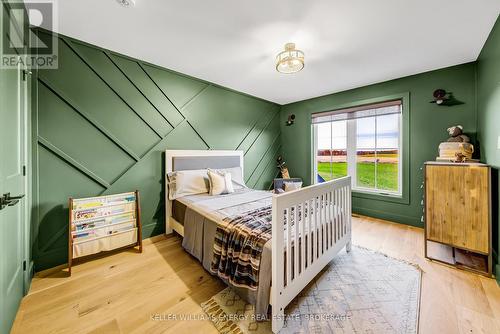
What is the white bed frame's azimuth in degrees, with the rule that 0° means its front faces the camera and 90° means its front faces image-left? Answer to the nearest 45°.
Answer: approximately 315°

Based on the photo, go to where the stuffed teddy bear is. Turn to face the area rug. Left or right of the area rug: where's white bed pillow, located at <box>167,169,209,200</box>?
right

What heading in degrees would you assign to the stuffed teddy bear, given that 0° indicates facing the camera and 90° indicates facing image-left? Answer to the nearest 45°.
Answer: approximately 45°

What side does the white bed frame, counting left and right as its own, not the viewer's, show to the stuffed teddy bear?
left

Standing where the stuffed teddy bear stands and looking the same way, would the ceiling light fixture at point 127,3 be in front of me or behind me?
in front

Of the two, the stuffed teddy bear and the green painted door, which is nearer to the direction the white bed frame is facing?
the stuffed teddy bear

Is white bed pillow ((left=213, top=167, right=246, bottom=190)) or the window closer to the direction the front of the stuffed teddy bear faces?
the white bed pillow

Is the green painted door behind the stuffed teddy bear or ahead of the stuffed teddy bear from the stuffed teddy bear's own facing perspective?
ahead

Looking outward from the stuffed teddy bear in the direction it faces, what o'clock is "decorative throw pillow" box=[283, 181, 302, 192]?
The decorative throw pillow is roughly at 1 o'clock from the stuffed teddy bear.

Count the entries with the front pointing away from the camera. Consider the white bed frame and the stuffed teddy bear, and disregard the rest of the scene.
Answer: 0
